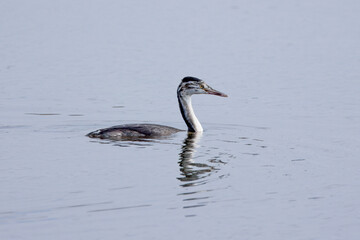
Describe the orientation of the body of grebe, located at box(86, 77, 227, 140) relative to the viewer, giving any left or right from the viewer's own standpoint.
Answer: facing to the right of the viewer
